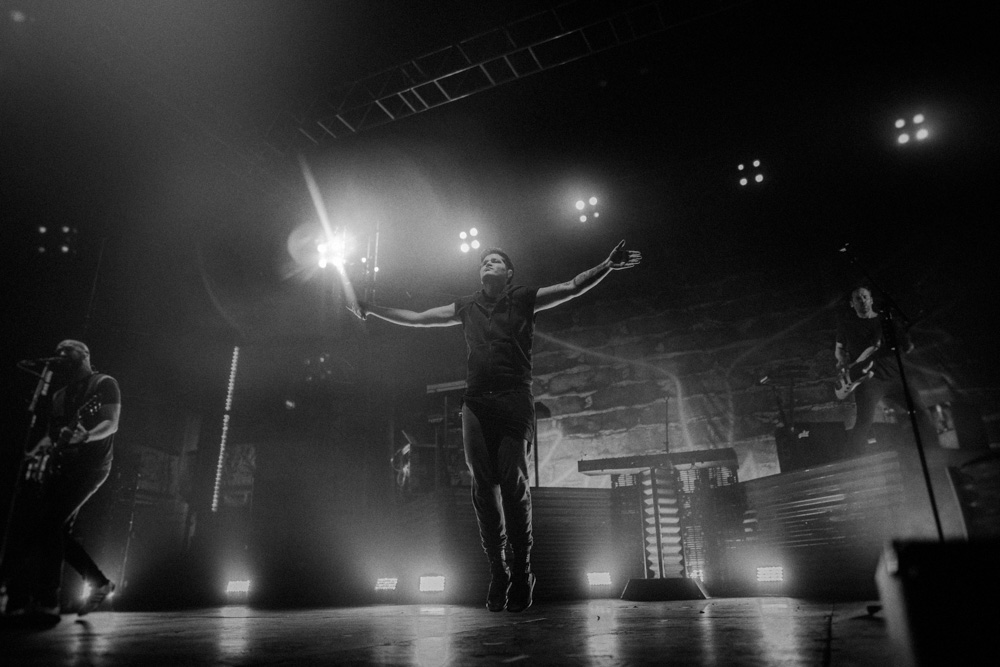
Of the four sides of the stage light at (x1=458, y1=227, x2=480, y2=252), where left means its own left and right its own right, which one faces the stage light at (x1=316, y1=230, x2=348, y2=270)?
right

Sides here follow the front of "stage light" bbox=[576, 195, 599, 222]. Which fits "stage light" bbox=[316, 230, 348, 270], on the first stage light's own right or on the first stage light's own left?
on the first stage light's own right

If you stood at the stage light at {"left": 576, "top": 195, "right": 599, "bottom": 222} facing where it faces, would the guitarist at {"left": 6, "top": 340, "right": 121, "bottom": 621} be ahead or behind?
ahead

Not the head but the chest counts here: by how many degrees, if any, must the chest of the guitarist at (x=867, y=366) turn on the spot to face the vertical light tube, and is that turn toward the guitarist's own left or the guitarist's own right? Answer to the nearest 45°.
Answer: approximately 90° to the guitarist's own right

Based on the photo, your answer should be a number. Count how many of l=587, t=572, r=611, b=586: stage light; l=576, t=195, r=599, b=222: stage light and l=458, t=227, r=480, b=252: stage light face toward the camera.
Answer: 3

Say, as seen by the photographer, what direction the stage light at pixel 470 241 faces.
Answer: facing the viewer

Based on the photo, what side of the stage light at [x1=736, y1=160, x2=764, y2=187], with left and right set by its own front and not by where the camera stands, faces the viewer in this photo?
front

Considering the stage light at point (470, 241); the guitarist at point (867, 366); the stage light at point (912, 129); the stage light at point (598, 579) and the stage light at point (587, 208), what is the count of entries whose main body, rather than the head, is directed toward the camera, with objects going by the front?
5

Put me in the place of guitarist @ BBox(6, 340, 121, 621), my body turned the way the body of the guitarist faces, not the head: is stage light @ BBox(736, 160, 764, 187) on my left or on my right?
on my left

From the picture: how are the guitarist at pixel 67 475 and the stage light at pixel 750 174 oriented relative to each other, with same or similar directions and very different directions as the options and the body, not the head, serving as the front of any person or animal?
same or similar directions

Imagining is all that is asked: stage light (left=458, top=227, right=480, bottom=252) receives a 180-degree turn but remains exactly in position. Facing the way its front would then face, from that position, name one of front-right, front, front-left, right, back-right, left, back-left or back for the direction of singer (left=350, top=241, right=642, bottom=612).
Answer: back

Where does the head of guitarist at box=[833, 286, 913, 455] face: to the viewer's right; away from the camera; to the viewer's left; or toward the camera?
toward the camera

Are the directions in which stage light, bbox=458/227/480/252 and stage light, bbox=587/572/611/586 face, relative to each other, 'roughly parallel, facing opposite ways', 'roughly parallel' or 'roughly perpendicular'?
roughly parallel
